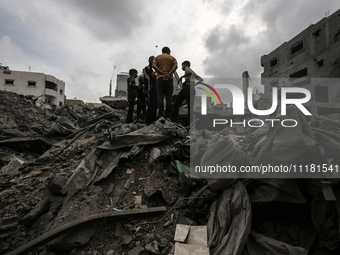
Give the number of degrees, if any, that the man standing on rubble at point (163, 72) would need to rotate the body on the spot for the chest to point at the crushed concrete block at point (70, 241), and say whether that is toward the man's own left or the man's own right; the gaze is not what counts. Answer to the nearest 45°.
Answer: approximately 180°

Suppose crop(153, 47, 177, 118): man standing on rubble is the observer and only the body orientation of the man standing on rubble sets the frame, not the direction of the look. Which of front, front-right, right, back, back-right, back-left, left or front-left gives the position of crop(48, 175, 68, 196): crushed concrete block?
back-left

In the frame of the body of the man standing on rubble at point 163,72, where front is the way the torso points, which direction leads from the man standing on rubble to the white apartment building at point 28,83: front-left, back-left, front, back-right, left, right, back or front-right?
front-left

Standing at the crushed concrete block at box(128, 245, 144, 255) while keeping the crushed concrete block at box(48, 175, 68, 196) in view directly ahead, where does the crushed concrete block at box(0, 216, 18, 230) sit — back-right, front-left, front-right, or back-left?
front-left

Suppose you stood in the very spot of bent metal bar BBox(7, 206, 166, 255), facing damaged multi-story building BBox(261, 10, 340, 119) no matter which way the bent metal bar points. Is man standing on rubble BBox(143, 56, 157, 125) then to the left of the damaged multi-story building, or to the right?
left

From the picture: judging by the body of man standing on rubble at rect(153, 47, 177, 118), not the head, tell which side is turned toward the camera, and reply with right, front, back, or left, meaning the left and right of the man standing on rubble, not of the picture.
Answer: back

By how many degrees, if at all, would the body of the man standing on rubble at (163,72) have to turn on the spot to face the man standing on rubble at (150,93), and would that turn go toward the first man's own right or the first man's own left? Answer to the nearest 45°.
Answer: approximately 45° to the first man's own left

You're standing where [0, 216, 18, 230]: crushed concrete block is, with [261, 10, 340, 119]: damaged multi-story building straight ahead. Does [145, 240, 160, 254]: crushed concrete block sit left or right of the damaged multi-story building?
right

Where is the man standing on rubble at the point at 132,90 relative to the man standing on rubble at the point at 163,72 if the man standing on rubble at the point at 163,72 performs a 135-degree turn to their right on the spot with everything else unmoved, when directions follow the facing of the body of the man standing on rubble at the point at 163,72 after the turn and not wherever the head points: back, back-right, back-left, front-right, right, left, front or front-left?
back
